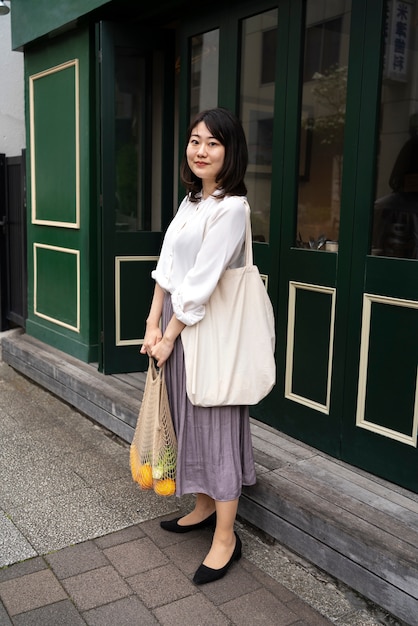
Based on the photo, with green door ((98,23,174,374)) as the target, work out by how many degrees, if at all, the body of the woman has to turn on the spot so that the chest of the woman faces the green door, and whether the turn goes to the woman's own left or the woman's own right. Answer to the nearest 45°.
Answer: approximately 135° to the woman's own right
